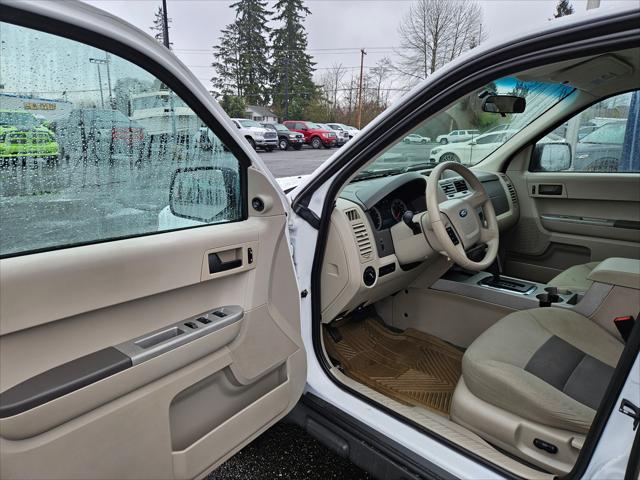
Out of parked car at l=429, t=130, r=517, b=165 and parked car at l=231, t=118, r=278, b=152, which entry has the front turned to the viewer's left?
parked car at l=429, t=130, r=517, b=165

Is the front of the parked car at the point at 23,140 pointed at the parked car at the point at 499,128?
no

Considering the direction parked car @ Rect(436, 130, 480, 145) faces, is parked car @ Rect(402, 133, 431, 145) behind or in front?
in front

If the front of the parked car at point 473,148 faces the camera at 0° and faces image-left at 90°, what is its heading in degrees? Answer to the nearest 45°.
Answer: approximately 90°

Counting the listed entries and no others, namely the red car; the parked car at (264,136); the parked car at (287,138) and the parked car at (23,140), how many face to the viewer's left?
0

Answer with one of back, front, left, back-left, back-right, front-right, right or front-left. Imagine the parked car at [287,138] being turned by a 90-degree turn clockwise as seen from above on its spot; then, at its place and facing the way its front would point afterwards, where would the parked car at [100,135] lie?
front-left

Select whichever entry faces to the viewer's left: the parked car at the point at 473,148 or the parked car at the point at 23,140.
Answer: the parked car at the point at 473,148

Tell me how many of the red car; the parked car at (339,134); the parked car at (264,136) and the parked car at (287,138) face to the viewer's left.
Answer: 0

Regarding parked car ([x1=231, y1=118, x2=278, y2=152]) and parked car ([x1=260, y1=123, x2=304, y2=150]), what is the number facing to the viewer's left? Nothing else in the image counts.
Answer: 0

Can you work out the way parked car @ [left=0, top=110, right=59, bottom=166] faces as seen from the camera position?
facing the viewer and to the right of the viewer

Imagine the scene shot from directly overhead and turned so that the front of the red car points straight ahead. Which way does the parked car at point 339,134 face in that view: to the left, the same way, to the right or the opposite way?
the same way

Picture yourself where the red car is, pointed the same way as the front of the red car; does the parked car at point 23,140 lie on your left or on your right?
on your right

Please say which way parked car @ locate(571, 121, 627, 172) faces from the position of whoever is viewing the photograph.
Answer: facing the viewer and to the left of the viewer

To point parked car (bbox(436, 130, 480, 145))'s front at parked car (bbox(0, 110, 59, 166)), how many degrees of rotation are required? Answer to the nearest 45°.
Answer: approximately 45° to its left
